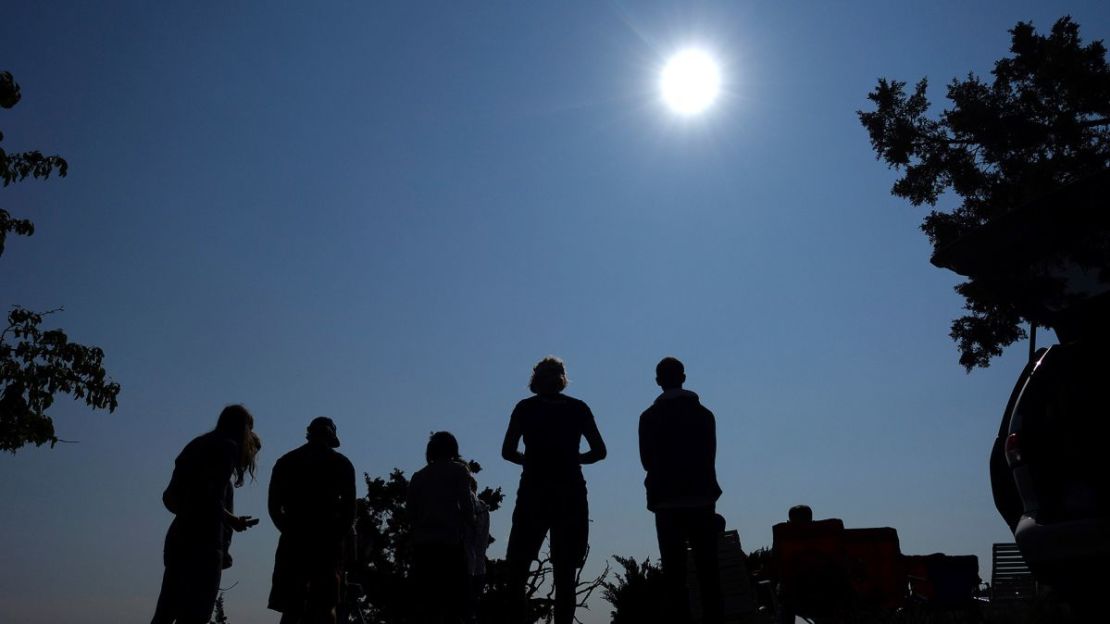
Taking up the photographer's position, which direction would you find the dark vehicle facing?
facing away from the viewer and to the right of the viewer

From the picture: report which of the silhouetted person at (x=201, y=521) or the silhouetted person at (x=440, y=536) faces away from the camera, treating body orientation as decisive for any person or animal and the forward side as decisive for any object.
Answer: the silhouetted person at (x=440, y=536)

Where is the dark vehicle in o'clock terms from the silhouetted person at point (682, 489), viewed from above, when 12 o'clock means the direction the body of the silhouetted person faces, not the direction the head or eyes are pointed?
The dark vehicle is roughly at 3 o'clock from the silhouetted person.

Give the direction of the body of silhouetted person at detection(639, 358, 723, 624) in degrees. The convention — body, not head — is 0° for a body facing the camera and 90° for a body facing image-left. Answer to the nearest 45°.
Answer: approximately 180°

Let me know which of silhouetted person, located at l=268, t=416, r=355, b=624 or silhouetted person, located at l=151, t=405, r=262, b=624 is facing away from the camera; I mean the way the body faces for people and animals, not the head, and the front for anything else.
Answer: silhouetted person, located at l=268, t=416, r=355, b=624

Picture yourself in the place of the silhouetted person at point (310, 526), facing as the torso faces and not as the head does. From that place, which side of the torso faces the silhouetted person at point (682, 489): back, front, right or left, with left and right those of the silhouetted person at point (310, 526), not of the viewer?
right

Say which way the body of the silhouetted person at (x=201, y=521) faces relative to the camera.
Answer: to the viewer's right

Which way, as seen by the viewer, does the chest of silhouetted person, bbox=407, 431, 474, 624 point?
away from the camera

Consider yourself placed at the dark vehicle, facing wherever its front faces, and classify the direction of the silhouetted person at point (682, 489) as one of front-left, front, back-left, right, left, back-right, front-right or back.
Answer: left

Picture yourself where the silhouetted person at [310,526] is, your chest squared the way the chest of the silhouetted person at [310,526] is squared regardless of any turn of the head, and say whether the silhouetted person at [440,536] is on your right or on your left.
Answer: on your right

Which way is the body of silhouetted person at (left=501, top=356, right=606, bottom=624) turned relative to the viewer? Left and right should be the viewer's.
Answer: facing away from the viewer

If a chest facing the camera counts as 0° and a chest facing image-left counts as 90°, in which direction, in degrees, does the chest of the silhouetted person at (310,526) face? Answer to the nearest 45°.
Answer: approximately 180°

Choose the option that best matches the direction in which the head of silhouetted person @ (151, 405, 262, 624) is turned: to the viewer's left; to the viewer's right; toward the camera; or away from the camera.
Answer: to the viewer's right

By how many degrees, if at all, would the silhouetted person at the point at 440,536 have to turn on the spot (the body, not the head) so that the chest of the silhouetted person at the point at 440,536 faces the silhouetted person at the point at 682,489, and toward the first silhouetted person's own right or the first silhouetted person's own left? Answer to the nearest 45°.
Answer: approximately 90° to the first silhouetted person's own right

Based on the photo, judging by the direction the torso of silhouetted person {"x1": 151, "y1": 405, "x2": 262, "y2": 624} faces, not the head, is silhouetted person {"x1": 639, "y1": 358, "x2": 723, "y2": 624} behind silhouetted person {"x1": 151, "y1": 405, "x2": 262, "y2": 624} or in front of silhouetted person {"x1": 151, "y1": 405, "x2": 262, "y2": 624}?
in front
